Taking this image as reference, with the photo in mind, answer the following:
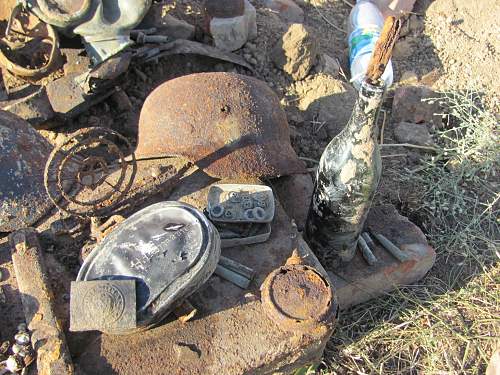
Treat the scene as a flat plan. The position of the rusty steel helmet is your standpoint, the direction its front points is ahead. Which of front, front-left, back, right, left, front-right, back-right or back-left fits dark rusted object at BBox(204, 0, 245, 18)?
right

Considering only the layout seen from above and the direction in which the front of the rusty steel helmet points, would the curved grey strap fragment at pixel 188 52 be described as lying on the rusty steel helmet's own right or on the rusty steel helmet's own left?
on the rusty steel helmet's own right

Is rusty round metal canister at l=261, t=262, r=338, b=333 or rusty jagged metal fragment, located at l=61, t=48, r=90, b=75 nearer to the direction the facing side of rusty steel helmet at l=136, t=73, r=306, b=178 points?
the rusty jagged metal fragment

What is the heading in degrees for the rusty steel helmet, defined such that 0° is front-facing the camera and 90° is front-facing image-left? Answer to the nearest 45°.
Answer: approximately 90°

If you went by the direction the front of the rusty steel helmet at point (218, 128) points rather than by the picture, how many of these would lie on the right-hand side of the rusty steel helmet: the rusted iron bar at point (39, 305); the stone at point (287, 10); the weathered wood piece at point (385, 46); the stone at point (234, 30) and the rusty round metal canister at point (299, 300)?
2

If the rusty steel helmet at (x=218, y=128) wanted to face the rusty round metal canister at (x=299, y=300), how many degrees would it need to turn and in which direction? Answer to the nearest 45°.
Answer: approximately 90° to its left

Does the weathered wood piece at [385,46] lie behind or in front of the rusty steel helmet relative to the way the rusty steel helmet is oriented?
behind

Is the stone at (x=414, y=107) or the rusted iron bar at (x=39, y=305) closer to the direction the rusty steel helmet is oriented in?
the rusted iron bar

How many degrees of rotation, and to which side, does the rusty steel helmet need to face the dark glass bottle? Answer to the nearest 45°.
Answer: approximately 135° to its left

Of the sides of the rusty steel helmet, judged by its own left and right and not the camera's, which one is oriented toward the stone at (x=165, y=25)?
right

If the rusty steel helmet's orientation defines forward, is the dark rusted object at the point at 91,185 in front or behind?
in front
